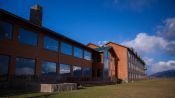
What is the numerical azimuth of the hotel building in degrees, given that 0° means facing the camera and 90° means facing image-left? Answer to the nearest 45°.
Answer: approximately 315°
